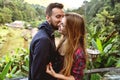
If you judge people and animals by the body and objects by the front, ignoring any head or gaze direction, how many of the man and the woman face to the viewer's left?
1

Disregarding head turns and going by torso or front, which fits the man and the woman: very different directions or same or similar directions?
very different directions

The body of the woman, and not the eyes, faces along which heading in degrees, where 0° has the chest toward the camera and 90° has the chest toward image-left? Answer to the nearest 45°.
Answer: approximately 90°

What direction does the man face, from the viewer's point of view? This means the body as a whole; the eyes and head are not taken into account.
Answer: to the viewer's right

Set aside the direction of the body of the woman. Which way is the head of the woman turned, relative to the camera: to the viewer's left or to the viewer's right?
to the viewer's left
